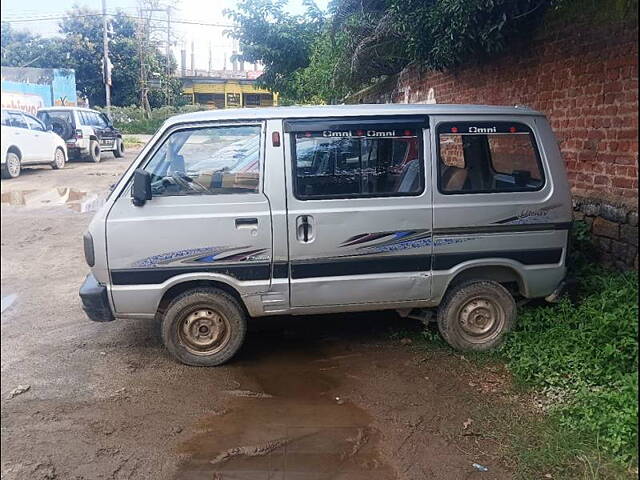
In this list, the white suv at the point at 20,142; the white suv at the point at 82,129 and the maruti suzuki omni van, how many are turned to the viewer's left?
1

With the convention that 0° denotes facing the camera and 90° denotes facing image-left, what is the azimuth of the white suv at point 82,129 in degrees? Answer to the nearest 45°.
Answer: approximately 225°

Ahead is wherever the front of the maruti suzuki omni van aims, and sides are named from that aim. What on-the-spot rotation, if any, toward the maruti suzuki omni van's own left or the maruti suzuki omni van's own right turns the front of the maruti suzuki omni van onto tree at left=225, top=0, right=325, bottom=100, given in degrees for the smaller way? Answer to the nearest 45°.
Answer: approximately 90° to the maruti suzuki omni van's own right

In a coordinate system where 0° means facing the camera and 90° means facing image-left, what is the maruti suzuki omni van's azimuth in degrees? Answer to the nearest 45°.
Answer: approximately 90°
